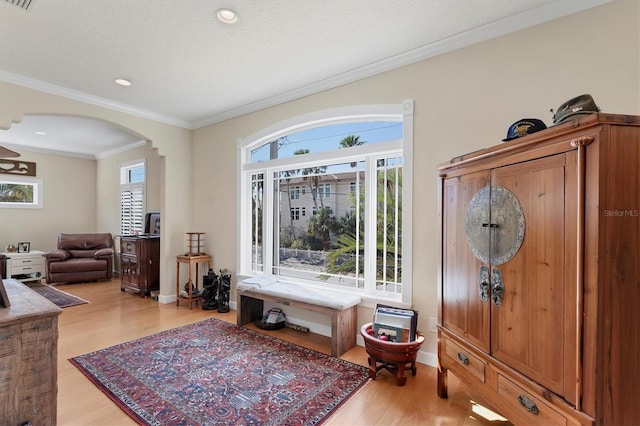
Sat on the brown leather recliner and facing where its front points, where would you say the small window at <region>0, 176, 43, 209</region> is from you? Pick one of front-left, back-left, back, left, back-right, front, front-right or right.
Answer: back-right

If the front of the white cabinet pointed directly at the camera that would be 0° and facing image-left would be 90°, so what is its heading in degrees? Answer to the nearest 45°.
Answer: approximately 0°

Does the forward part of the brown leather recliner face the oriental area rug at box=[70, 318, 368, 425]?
yes

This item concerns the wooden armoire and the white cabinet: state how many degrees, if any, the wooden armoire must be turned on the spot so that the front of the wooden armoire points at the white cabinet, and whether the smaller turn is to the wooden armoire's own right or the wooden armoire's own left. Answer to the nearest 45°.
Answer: approximately 45° to the wooden armoire's own right

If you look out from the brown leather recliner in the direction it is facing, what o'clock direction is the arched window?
The arched window is roughly at 11 o'clock from the brown leather recliner.

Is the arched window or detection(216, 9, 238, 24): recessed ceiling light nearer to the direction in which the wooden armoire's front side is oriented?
the recessed ceiling light

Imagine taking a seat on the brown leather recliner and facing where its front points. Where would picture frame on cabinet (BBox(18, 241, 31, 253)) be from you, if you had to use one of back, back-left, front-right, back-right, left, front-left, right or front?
back-right

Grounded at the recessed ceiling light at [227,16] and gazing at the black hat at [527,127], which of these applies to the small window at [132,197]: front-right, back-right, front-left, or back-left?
back-left

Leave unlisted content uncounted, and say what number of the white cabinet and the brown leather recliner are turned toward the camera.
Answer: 2

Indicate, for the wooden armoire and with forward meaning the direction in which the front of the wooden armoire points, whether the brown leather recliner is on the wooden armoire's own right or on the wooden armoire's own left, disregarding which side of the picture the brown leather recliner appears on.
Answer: on the wooden armoire's own right
